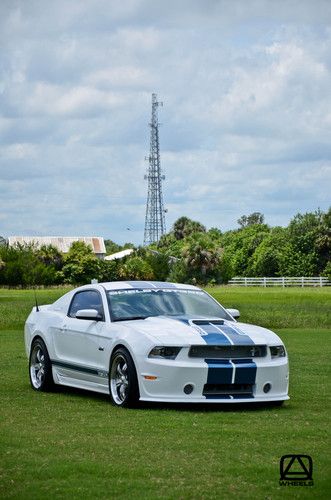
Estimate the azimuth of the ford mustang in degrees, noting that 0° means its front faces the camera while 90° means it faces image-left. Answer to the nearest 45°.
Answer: approximately 315°
